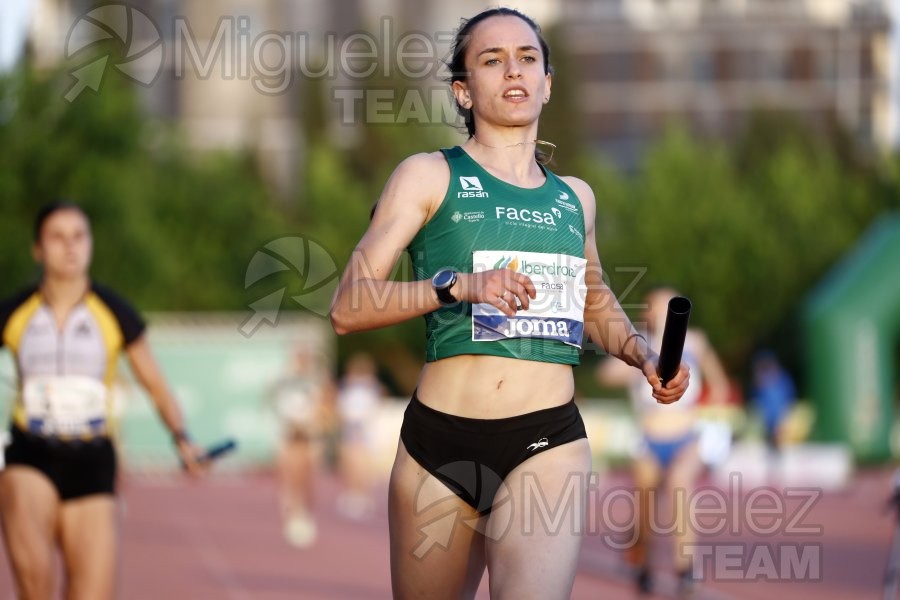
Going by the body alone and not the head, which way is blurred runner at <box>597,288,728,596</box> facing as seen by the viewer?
toward the camera

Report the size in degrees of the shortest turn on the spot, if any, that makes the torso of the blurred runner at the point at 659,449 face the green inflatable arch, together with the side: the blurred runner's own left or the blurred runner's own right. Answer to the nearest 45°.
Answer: approximately 180°

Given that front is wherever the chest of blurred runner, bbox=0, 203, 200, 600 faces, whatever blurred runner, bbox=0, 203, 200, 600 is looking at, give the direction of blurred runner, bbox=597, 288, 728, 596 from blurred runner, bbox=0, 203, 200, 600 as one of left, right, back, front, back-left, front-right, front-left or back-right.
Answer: back-left

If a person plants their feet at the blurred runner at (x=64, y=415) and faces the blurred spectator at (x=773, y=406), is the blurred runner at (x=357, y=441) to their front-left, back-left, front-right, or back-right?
front-left

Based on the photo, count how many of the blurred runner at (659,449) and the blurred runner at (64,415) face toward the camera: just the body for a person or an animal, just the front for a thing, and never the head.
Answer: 2

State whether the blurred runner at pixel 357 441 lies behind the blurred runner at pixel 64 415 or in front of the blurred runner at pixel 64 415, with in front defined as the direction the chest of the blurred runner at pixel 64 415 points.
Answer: behind

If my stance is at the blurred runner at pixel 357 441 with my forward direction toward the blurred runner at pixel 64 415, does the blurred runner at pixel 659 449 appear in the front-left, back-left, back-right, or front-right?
front-left

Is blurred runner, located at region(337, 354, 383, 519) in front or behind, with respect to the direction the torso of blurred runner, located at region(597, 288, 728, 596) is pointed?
behind

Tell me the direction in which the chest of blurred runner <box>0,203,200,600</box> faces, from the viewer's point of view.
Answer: toward the camera

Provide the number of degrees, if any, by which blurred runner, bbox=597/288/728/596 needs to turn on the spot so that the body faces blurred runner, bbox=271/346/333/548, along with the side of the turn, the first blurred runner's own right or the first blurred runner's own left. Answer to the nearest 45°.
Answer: approximately 135° to the first blurred runner's own right

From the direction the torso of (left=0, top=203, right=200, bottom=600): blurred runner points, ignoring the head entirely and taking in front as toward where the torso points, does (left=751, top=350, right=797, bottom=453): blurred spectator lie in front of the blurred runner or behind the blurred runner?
behind

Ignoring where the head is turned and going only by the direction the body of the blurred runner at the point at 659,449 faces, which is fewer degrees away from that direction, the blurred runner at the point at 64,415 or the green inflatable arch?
the blurred runner

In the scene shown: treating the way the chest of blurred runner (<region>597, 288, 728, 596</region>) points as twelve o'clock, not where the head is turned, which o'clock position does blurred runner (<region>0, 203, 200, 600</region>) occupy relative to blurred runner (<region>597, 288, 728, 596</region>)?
blurred runner (<region>0, 203, 200, 600</region>) is roughly at 1 o'clock from blurred runner (<region>597, 288, 728, 596</region>).
